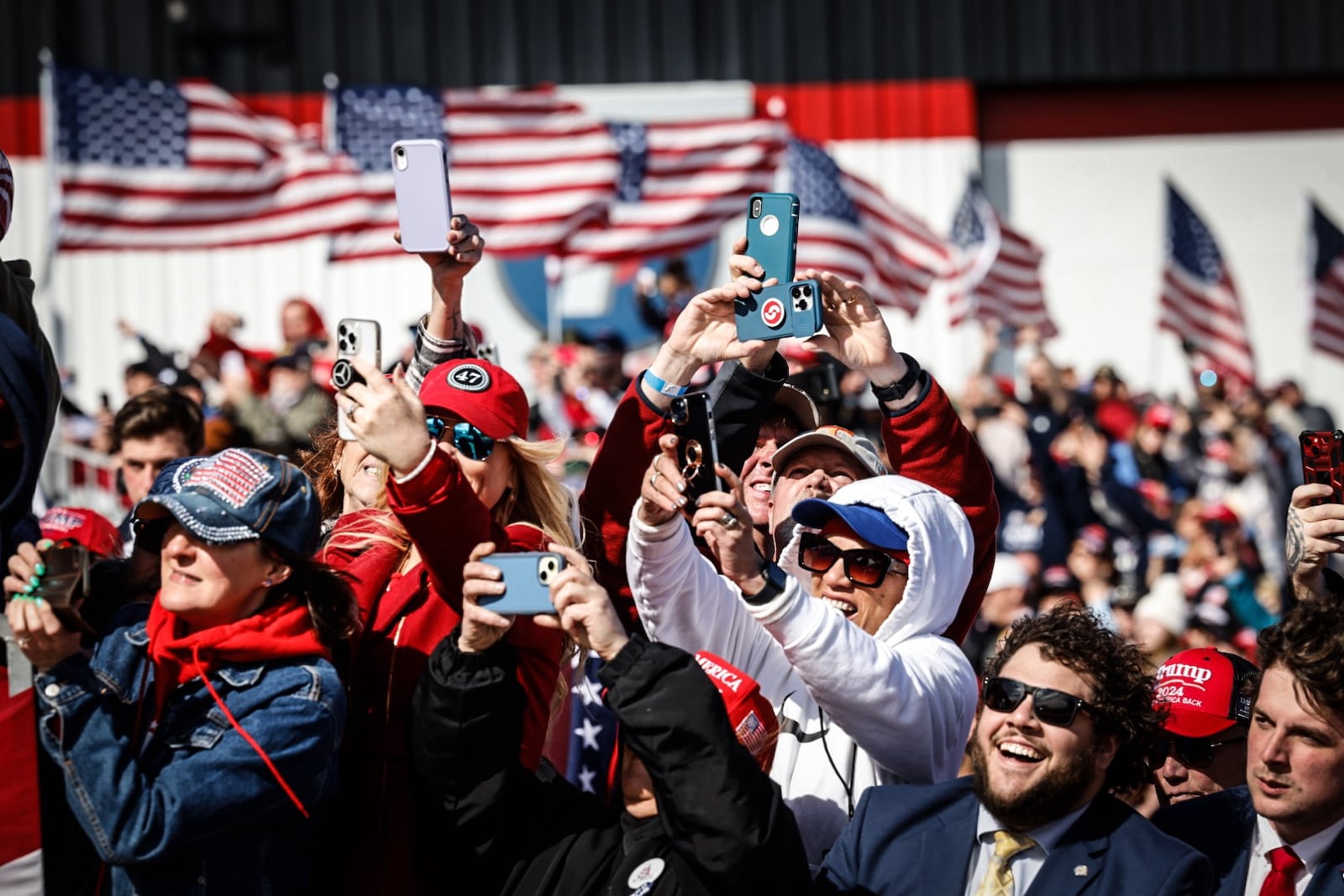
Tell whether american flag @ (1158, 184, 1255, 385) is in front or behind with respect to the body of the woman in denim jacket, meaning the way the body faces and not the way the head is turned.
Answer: behind

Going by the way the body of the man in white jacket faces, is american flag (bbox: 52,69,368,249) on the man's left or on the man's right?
on the man's right

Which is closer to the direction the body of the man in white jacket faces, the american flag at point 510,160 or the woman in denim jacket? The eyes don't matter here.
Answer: the woman in denim jacket

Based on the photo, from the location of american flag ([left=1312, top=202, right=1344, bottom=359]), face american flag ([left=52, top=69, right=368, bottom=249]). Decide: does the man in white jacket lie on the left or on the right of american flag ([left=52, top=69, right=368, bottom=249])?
left

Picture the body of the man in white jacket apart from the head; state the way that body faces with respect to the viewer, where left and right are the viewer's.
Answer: facing the viewer and to the left of the viewer

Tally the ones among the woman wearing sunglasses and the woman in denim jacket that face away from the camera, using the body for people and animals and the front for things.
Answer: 0
